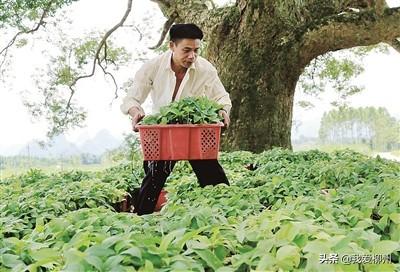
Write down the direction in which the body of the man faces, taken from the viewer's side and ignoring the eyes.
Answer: toward the camera

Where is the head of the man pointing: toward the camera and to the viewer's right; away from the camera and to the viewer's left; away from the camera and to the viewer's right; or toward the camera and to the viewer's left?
toward the camera and to the viewer's right

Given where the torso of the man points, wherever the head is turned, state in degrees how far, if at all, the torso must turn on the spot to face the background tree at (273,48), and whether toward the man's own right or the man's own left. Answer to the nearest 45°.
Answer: approximately 180°
